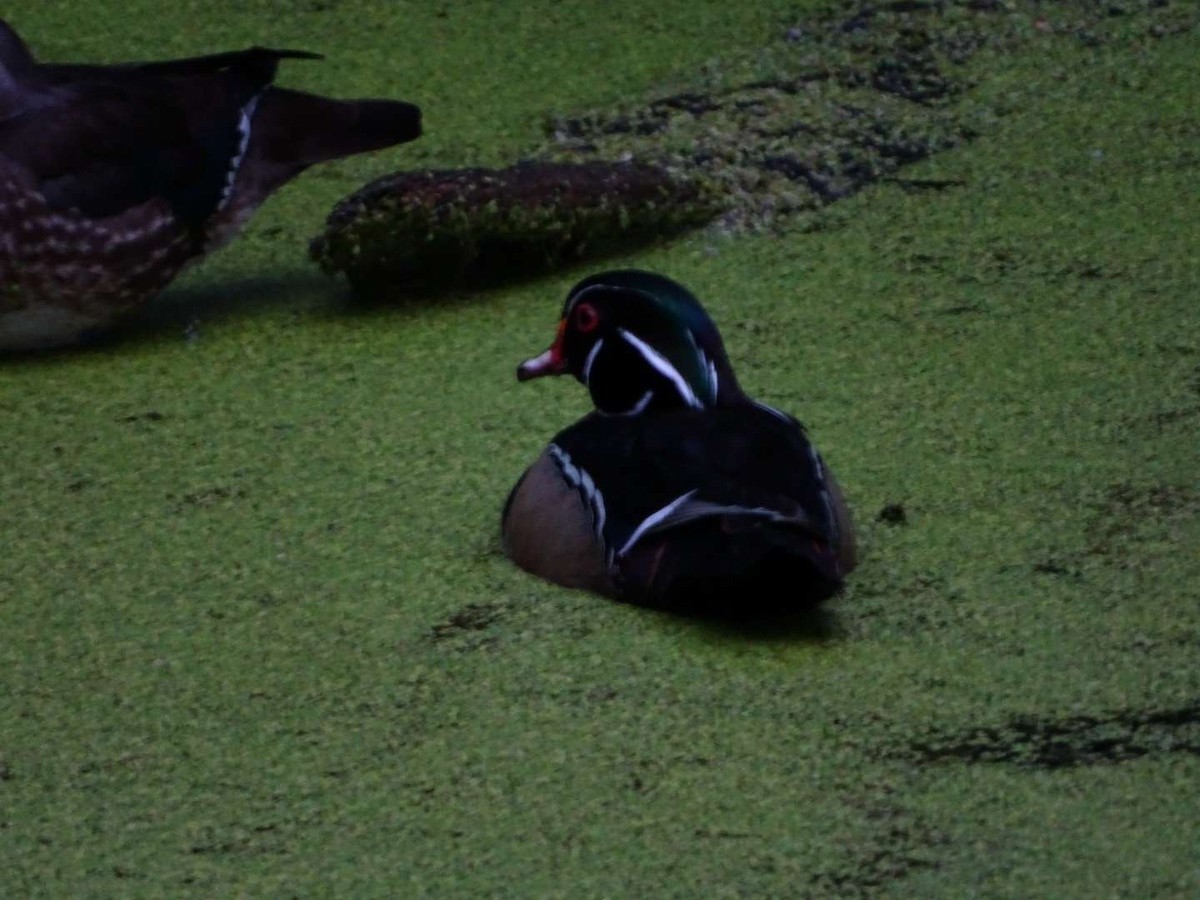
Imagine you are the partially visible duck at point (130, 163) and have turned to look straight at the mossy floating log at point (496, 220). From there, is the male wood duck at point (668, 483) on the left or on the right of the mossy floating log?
right

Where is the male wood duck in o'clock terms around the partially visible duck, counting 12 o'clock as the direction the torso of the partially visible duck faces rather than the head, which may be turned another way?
The male wood duck is roughly at 8 o'clock from the partially visible duck.

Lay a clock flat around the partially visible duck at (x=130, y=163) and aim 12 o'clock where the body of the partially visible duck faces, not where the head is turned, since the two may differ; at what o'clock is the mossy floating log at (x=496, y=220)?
The mossy floating log is roughly at 6 o'clock from the partially visible duck.

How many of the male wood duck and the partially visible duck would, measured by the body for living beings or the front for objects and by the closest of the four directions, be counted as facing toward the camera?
0

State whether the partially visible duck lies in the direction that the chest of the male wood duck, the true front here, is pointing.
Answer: yes

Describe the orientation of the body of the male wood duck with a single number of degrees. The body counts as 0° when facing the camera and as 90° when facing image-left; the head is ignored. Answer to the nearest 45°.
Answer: approximately 135°

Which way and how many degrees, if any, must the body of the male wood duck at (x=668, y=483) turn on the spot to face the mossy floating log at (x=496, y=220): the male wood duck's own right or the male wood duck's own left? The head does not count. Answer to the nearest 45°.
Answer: approximately 45° to the male wood duck's own right

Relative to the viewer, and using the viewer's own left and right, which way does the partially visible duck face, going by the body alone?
facing to the left of the viewer
